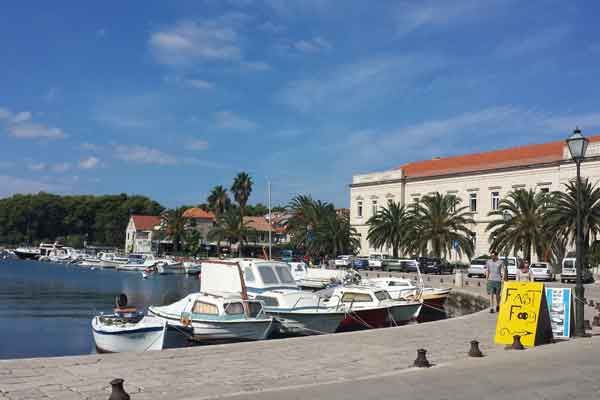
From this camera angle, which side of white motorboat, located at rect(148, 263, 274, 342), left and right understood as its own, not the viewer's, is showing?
left

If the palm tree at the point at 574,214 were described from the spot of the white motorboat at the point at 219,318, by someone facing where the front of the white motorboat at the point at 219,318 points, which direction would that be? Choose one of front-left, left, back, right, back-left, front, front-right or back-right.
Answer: back-right

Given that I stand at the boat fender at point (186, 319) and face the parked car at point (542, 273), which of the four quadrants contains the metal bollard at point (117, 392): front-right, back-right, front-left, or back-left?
back-right

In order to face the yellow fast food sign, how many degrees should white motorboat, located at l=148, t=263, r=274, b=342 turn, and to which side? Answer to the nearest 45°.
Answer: approximately 135° to its left

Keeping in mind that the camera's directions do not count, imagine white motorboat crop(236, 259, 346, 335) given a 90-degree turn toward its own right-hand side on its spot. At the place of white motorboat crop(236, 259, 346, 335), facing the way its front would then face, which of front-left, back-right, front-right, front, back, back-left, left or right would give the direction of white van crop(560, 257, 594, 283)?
back

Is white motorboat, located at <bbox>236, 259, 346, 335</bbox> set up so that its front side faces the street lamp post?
yes

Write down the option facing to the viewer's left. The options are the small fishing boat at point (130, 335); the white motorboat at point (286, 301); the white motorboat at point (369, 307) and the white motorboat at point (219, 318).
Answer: the white motorboat at point (219, 318)

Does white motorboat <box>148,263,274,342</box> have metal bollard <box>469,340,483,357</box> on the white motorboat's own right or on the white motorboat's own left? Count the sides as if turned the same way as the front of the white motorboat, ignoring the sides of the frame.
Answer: on the white motorboat's own left

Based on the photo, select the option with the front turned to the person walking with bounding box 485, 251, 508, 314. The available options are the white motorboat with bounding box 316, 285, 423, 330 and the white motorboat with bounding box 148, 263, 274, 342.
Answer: the white motorboat with bounding box 316, 285, 423, 330

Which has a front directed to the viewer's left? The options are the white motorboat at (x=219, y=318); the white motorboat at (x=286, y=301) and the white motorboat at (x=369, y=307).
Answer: the white motorboat at (x=219, y=318)

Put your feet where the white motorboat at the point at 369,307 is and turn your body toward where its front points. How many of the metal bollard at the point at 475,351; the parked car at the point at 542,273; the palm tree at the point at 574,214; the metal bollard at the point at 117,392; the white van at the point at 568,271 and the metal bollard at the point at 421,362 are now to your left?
3
